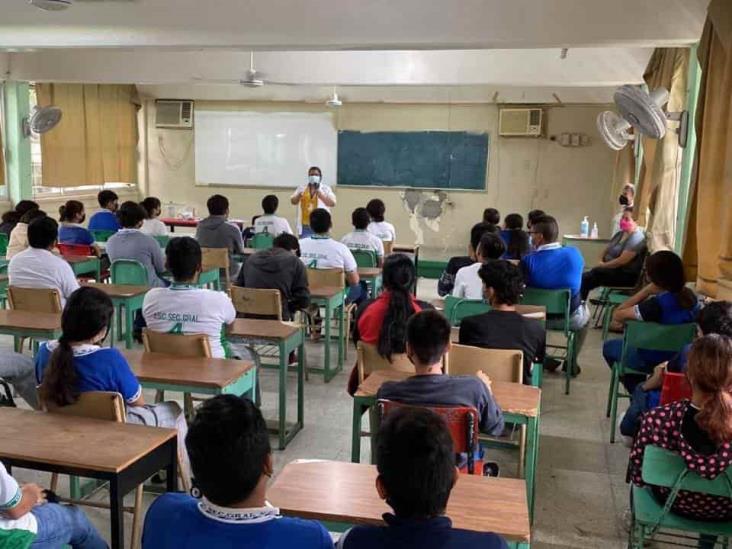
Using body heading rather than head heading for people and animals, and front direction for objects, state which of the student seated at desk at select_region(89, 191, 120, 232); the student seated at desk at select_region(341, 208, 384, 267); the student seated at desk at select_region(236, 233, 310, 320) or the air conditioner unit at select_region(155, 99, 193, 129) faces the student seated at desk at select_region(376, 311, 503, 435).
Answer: the air conditioner unit

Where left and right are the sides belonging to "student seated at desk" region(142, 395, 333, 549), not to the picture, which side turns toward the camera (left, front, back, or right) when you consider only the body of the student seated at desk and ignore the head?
back

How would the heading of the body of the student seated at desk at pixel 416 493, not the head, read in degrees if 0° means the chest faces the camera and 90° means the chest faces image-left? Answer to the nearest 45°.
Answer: approximately 180°

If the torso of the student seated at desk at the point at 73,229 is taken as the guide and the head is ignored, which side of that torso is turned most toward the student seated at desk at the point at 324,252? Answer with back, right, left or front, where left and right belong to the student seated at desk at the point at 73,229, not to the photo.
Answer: right

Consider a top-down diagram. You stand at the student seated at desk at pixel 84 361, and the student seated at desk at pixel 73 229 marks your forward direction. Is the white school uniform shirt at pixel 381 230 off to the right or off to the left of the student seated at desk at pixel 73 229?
right

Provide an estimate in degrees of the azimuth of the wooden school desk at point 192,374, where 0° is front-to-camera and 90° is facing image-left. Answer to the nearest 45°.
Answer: approximately 0°

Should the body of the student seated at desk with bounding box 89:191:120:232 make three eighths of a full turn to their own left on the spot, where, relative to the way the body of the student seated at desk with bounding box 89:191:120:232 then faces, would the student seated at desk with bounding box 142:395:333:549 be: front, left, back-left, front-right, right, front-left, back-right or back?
left

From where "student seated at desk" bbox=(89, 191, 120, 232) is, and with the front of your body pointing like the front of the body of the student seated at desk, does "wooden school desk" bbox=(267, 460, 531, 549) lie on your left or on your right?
on your right

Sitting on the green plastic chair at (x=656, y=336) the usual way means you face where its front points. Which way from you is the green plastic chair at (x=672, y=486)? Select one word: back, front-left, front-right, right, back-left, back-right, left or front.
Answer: back

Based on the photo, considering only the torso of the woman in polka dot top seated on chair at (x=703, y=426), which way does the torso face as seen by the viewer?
away from the camera

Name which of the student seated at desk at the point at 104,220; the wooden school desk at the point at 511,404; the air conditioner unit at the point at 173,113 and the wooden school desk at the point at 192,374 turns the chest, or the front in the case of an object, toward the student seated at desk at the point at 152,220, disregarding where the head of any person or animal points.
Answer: the air conditioner unit

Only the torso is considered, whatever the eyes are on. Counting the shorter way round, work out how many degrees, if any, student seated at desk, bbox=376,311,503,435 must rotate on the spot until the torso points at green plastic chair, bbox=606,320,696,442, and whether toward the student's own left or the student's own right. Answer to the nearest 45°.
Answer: approximately 45° to the student's own right
